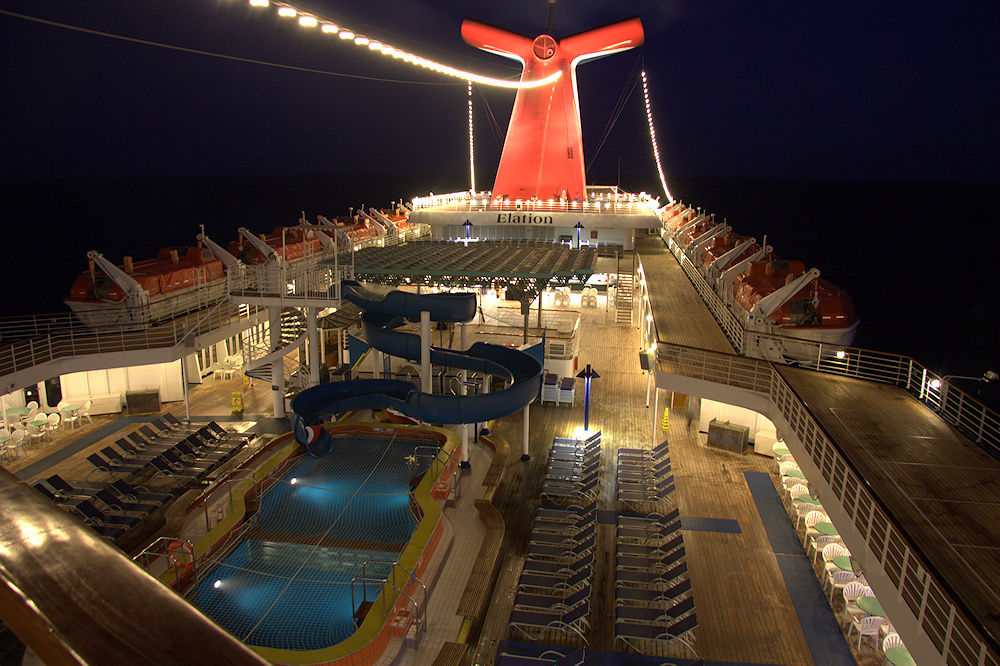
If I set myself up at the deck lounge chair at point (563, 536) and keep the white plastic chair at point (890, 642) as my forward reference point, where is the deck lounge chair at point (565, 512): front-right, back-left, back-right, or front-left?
back-left

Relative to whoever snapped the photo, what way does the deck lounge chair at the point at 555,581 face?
facing to the left of the viewer

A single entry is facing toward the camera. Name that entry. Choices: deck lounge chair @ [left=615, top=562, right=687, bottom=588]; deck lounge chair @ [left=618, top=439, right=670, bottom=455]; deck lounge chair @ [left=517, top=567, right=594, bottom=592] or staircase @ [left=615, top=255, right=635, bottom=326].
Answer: the staircase

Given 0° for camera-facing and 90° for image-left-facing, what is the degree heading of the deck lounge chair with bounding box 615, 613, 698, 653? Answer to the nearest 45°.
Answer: approximately 90°

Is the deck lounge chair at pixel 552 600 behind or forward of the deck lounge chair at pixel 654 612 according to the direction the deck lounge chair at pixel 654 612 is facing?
forward

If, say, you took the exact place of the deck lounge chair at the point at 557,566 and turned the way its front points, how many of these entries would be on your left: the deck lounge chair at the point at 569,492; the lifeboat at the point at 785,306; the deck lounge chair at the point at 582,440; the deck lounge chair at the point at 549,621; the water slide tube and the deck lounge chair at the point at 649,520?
1

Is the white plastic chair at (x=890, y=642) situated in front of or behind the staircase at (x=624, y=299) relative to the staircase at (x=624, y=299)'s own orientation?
in front

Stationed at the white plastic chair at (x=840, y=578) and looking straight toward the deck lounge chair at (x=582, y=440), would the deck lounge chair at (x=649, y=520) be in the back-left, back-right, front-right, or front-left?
front-left

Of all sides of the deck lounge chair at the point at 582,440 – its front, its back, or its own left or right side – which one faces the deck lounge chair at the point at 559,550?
left

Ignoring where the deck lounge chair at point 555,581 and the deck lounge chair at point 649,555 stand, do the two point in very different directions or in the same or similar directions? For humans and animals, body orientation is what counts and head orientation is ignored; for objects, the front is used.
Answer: same or similar directions

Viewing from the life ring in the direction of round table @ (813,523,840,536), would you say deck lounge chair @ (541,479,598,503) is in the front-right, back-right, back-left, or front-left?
front-left

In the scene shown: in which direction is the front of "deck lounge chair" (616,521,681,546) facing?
to the viewer's left
